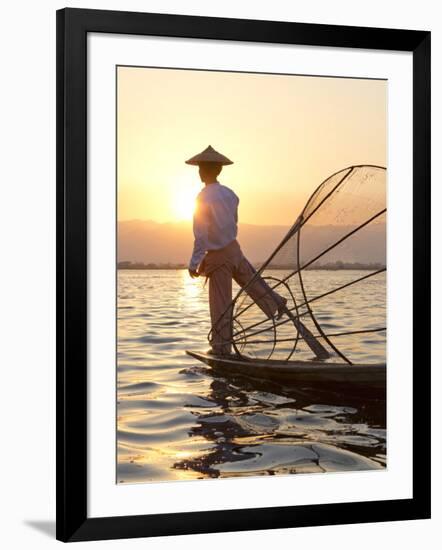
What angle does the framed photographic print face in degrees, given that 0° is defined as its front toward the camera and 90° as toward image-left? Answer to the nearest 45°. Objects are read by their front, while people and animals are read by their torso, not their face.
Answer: approximately 315°
